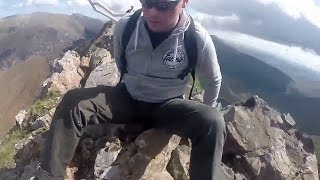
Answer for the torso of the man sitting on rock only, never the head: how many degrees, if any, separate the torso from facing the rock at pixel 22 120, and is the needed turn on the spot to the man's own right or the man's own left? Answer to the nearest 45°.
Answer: approximately 135° to the man's own right

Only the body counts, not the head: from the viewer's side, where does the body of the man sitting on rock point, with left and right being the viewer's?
facing the viewer

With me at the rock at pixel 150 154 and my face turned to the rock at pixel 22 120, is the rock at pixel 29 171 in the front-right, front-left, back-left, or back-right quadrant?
front-left

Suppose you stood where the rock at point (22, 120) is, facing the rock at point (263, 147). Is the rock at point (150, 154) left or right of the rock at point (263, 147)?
right

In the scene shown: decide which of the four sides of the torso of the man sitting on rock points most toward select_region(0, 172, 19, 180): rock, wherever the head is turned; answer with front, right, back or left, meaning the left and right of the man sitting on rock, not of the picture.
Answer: right

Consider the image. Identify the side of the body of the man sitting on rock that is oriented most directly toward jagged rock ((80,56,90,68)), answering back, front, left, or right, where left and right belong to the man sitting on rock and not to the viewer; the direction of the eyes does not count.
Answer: back

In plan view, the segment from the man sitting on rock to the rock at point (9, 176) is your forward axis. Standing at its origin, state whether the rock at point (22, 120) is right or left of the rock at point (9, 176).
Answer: right

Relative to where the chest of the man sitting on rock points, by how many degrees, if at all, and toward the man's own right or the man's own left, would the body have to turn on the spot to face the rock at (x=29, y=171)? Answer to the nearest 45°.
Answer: approximately 90° to the man's own right

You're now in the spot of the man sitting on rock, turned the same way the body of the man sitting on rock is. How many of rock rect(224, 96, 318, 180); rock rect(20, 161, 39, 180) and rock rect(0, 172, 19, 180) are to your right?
2

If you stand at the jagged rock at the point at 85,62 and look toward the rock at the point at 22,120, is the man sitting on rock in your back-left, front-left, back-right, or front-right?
front-left
